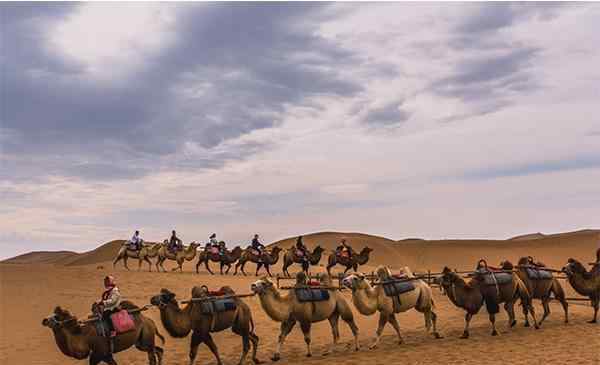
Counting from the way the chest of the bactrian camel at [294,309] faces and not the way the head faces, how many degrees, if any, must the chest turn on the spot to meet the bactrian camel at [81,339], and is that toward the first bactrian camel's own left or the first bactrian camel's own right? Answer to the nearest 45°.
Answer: approximately 45° to the first bactrian camel's own left

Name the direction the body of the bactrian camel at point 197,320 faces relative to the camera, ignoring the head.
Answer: to the viewer's left

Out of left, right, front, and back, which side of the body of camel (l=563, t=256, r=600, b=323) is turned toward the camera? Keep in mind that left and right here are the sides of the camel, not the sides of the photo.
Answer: left

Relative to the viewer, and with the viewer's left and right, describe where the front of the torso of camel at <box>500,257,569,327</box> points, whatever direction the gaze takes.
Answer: facing to the left of the viewer

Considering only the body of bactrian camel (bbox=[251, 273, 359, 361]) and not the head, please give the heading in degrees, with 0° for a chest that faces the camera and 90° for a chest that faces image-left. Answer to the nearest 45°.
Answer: approximately 90°
